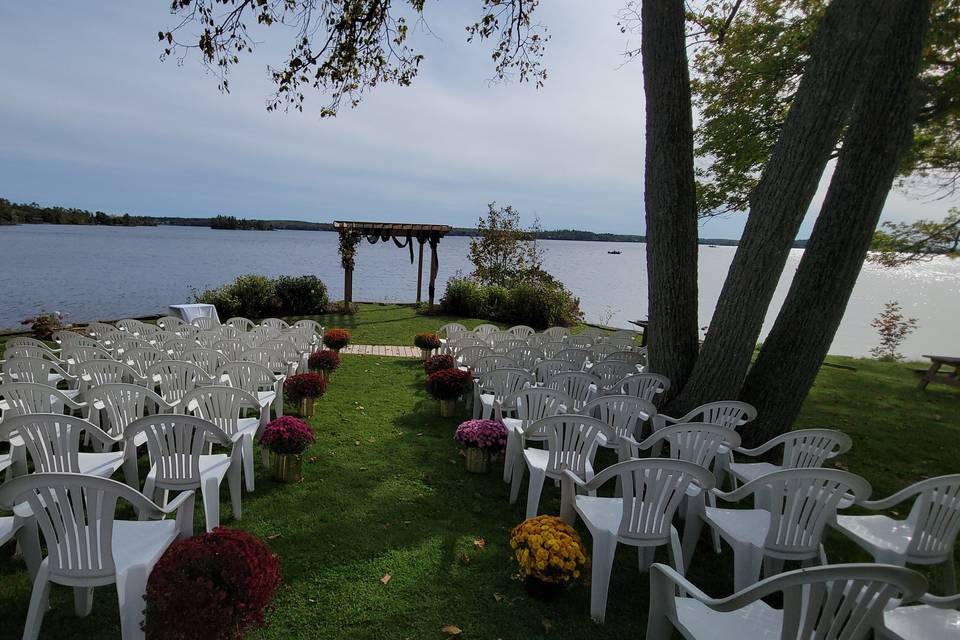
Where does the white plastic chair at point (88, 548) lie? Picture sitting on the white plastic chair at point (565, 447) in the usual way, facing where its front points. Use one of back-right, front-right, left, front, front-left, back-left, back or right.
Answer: left

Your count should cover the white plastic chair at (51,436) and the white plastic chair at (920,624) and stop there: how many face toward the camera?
0

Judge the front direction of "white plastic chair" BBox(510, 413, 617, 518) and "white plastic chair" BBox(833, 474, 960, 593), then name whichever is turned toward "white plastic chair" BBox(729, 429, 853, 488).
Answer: "white plastic chair" BBox(833, 474, 960, 593)

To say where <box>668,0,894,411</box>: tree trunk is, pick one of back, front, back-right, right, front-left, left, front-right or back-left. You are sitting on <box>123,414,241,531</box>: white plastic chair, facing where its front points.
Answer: front-right

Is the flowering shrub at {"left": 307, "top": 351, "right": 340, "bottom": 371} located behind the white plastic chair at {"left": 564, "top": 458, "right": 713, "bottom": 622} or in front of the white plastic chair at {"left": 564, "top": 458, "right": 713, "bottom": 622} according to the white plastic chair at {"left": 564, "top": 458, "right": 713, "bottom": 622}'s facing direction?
in front

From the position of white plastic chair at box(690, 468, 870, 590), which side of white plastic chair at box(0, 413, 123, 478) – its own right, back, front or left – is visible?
right

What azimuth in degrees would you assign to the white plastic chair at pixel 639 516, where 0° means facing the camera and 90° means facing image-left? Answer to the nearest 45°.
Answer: approximately 135°

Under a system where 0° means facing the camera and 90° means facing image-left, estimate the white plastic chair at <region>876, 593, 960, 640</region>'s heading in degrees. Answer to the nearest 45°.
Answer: approximately 135°

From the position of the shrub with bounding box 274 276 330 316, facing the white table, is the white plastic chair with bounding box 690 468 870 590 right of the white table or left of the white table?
left

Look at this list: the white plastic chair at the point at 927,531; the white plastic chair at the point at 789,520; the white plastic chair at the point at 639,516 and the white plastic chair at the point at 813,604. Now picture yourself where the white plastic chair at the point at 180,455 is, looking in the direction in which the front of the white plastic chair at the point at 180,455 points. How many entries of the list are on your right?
4

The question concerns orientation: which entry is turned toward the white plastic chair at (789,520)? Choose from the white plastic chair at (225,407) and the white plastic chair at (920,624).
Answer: the white plastic chair at (920,624)

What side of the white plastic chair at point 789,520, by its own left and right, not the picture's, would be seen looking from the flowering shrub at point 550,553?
left

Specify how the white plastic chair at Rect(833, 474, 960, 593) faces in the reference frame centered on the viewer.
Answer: facing away from the viewer and to the left of the viewer

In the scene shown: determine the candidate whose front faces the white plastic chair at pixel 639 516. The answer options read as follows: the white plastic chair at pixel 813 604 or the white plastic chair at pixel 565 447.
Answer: the white plastic chair at pixel 813 604

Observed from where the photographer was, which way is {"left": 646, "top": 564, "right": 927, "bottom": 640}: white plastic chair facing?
facing away from the viewer and to the left of the viewer

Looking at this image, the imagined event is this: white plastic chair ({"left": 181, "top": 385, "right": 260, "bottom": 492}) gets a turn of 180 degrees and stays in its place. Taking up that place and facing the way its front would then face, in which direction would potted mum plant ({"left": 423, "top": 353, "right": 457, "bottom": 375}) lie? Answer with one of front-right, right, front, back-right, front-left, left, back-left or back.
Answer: back

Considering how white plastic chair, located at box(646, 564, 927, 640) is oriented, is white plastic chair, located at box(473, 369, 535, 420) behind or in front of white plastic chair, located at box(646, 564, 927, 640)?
in front

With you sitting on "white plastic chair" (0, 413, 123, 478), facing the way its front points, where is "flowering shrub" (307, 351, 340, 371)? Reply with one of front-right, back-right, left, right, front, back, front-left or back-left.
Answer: front

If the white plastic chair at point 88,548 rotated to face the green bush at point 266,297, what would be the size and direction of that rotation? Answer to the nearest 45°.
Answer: approximately 45° to its left

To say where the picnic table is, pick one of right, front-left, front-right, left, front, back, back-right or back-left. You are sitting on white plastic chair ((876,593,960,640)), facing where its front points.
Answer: front-right
